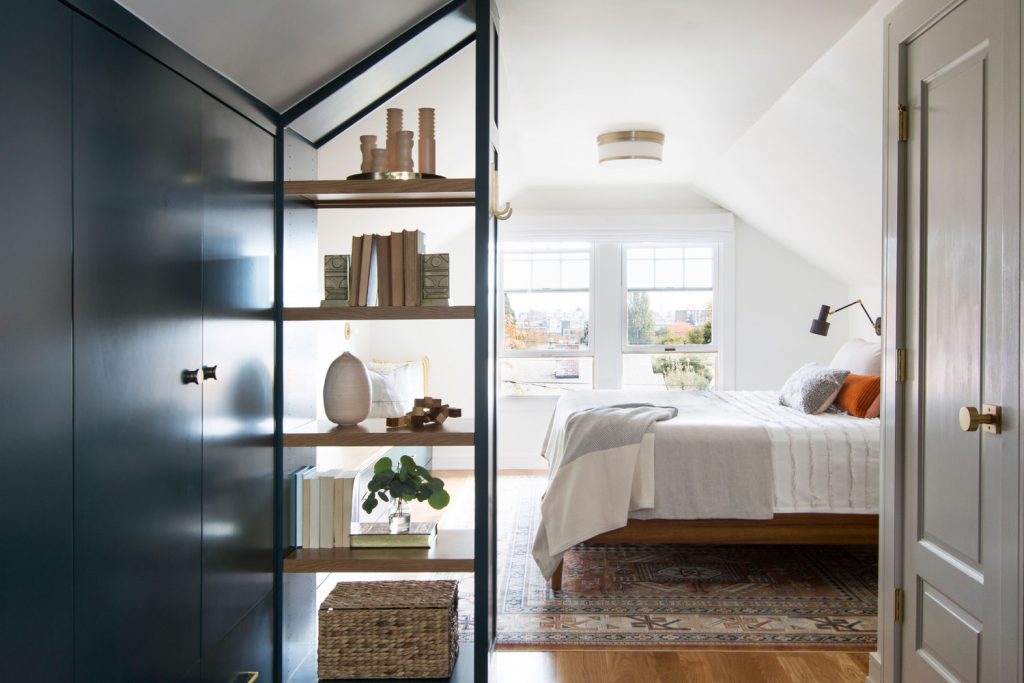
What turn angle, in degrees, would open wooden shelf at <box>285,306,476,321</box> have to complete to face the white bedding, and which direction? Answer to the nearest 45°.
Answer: approximately 90° to its left

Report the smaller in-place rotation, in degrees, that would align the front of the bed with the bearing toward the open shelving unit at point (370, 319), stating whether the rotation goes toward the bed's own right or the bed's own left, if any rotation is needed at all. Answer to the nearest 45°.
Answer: approximately 45° to the bed's own left

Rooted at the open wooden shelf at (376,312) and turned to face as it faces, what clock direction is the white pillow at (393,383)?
The white pillow is roughly at 6 o'clock from the open wooden shelf.

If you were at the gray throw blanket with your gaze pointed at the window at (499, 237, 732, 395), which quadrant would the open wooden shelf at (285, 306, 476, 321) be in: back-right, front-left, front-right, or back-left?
back-left

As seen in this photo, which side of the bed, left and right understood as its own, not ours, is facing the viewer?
left

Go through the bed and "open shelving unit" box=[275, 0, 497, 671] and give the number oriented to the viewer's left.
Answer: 1

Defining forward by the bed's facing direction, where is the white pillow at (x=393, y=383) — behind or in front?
in front
